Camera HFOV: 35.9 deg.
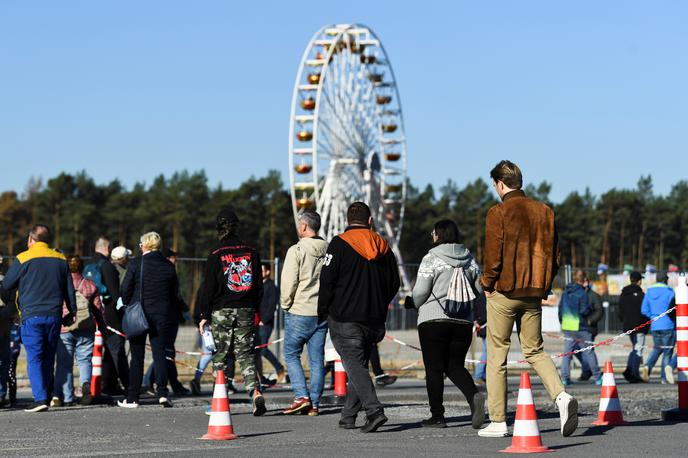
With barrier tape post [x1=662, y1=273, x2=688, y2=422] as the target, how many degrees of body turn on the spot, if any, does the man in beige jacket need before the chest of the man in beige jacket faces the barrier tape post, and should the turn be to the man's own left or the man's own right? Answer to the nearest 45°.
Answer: approximately 135° to the man's own right

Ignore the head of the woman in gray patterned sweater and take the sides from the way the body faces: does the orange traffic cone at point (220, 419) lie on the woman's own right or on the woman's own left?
on the woman's own left

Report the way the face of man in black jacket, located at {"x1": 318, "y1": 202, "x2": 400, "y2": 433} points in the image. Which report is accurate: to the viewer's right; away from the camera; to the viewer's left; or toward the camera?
away from the camera

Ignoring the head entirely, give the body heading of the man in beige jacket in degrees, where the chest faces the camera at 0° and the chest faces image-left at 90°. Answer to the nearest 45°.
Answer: approximately 135°

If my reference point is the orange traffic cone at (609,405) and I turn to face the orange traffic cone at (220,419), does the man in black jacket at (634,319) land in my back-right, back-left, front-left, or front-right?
back-right

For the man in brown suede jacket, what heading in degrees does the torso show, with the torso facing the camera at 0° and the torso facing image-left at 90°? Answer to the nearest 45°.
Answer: approximately 135°

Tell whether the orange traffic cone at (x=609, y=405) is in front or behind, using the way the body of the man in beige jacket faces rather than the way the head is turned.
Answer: behind

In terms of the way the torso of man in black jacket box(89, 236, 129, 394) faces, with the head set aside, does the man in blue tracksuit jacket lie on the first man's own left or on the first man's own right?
on the first man's own left

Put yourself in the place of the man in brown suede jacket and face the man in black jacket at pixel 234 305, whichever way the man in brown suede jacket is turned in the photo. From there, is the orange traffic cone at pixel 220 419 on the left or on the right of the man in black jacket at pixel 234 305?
left

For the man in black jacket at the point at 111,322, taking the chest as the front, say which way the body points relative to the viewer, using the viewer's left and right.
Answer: facing away from the viewer and to the left of the viewer

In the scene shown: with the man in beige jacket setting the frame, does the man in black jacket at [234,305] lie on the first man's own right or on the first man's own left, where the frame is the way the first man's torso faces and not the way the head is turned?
on the first man's own left

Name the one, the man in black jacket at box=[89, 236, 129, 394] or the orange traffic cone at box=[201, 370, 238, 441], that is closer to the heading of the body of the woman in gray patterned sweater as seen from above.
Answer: the man in black jacket
